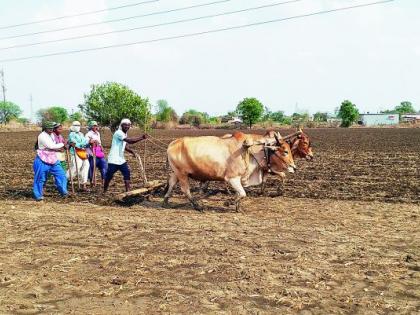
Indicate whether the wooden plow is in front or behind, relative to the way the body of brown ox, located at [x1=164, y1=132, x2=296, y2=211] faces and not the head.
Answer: behind

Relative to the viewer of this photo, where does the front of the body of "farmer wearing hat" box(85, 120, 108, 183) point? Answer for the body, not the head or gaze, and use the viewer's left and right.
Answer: facing the viewer and to the right of the viewer

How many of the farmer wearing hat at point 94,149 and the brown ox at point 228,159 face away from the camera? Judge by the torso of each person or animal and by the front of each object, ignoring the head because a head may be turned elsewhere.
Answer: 0

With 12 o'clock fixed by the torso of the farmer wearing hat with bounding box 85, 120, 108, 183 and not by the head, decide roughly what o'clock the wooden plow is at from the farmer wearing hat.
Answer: The wooden plow is roughly at 1 o'clock from the farmer wearing hat.

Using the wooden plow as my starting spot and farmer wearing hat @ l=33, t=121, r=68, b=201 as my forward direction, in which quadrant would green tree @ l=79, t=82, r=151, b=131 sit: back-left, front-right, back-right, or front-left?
front-right

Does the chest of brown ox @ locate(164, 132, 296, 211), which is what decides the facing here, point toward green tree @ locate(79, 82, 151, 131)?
no

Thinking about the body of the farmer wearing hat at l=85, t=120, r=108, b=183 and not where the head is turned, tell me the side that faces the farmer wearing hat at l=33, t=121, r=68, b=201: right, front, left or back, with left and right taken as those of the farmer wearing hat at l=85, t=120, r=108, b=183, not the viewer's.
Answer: right

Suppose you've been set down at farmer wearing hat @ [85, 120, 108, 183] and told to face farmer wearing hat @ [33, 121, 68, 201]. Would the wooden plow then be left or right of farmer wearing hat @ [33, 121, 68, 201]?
left

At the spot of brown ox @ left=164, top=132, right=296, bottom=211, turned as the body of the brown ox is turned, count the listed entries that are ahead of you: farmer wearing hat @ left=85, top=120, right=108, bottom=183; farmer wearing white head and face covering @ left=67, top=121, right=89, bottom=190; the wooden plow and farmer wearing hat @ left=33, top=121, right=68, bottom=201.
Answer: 0

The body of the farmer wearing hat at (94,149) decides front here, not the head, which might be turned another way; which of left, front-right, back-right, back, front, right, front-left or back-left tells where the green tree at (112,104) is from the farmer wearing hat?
back-left

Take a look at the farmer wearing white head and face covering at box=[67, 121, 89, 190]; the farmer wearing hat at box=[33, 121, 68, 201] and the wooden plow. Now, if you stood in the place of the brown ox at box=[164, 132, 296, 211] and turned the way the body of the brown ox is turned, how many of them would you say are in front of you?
0

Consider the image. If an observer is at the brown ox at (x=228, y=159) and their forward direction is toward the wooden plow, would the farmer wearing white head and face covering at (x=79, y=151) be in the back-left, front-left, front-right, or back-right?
front-right

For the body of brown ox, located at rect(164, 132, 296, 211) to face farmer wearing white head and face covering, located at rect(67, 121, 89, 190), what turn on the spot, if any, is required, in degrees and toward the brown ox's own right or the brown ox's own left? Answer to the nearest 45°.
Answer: approximately 135° to the brown ox's own left

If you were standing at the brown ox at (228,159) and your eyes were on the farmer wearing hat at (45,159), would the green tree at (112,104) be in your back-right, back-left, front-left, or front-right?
front-right

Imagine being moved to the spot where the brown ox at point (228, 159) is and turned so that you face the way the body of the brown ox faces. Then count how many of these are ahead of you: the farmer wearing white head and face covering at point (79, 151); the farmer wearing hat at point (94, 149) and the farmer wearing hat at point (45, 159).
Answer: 0

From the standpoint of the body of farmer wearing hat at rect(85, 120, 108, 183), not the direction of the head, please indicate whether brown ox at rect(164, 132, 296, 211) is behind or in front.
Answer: in front

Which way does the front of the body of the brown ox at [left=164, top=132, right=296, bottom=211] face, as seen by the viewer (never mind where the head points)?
to the viewer's right
